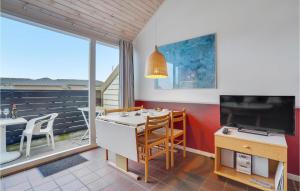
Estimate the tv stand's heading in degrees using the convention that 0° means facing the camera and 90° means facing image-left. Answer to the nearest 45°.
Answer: approximately 45°

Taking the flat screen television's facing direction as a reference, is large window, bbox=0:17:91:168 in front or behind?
in front

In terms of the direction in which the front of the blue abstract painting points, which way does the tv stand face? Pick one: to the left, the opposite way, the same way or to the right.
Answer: the same way

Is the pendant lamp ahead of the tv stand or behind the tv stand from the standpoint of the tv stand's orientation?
ahead

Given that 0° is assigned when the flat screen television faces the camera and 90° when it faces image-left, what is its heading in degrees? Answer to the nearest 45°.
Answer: approximately 45°

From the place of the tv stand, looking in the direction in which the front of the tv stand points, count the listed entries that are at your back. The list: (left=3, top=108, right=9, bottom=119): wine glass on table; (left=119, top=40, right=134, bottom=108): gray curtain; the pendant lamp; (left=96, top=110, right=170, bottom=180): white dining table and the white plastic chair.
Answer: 0

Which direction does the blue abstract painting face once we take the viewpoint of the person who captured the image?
facing the viewer and to the left of the viewer

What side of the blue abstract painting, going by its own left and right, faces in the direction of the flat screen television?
left

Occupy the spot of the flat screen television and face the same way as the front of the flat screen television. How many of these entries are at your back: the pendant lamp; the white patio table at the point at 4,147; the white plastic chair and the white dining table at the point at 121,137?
0

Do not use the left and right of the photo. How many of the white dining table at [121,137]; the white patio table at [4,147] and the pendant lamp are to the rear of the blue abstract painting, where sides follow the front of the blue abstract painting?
0

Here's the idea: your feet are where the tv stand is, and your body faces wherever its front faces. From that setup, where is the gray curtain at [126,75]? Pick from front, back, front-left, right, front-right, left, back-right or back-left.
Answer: front-right

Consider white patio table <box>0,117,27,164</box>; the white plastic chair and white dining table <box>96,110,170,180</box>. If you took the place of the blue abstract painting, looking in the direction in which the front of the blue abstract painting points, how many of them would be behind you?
0

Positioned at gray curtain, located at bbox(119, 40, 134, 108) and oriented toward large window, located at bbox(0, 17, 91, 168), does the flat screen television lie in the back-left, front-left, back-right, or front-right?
back-left
